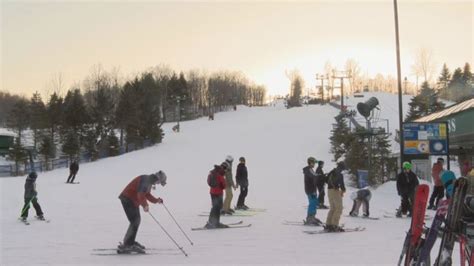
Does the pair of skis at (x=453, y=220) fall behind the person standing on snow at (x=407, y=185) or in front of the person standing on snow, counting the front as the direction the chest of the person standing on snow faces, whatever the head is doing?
in front

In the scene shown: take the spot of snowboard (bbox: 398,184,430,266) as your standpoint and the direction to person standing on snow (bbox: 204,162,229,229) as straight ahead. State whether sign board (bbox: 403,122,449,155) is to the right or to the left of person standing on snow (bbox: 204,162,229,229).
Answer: right

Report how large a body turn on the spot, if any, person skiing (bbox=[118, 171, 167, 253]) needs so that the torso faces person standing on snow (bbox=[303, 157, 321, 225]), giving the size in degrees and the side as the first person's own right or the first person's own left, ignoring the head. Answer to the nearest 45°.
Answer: approximately 45° to the first person's own left

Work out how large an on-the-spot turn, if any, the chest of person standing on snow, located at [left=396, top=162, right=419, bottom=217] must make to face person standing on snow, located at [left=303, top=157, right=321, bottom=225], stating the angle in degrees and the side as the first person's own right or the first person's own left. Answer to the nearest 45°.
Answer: approximately 45° to the first person's own right

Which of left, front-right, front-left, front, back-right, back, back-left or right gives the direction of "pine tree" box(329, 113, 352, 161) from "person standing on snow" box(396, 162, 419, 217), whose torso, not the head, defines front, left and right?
back

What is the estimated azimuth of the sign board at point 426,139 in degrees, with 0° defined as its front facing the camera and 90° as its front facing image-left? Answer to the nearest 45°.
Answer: approximately 0°

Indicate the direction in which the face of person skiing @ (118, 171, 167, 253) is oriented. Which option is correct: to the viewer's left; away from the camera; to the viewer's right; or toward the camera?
to the viewer's right
